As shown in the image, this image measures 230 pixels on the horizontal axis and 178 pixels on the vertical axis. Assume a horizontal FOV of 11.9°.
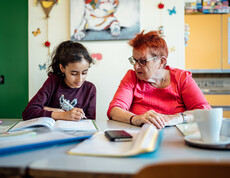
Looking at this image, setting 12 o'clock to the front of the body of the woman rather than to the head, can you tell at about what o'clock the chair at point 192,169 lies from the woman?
The chair is roughly at 12 o'clock from the woman.

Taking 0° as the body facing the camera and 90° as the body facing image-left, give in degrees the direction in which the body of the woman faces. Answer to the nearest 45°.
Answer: approximately 0°

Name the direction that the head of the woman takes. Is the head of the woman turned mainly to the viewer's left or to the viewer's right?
to the viewer's left

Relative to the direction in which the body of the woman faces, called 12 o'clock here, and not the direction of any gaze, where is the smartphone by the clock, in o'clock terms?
The smartphone is roughly at 12 o'clock from the woman.

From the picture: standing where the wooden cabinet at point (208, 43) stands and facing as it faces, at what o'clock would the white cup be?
The white cup is roughly at 12 o'clock from the wooden cabinet.

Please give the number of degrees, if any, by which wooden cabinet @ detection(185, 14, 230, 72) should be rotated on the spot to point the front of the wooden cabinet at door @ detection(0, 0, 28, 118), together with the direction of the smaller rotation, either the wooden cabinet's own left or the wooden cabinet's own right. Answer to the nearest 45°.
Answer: approximately 90° to the wooden cabinet's own right

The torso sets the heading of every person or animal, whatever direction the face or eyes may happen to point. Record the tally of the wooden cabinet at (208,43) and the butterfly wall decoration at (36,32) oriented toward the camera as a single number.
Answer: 2

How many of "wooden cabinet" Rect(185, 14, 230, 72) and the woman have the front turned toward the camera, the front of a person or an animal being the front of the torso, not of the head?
2
